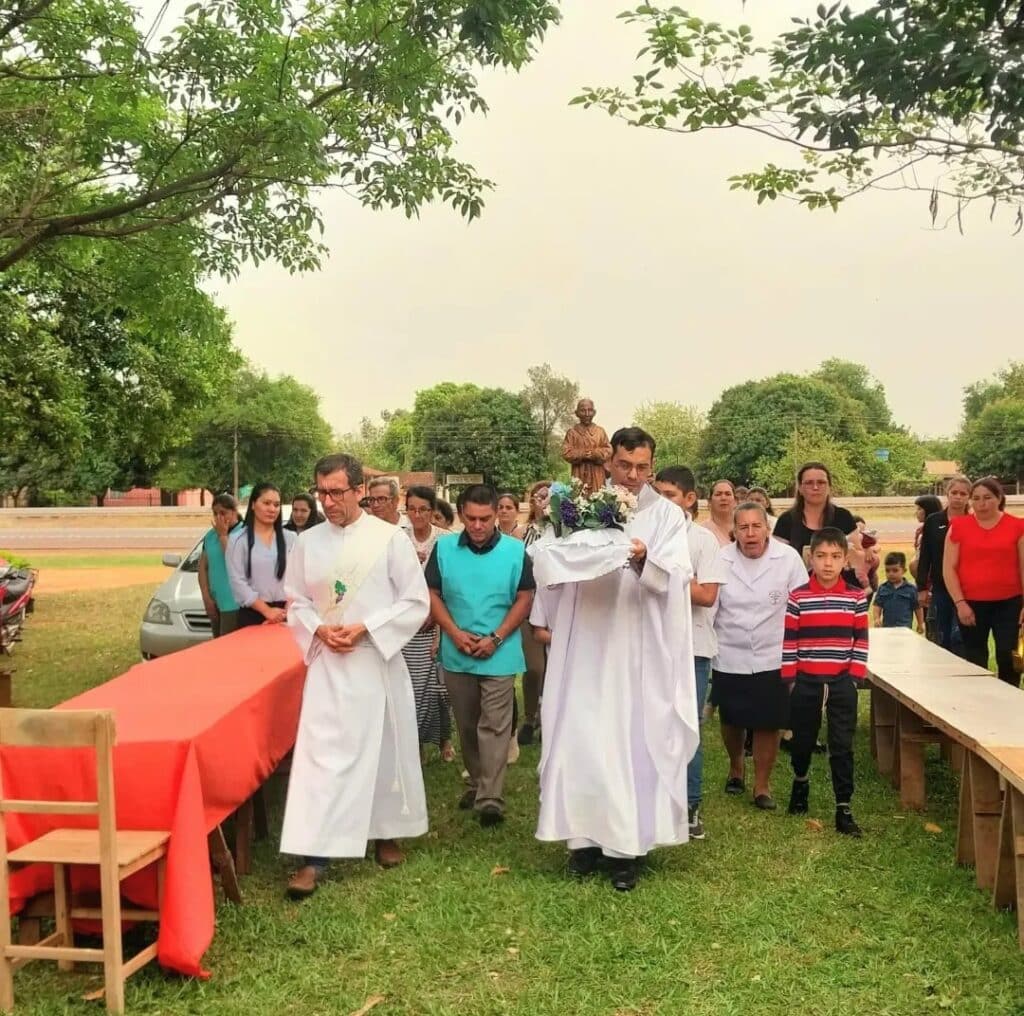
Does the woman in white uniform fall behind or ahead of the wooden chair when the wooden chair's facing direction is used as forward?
ahead

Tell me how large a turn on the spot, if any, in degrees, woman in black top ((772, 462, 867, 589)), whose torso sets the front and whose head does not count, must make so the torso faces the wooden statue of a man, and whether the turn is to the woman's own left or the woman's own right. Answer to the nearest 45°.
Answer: approximately 45° to the woman's own right

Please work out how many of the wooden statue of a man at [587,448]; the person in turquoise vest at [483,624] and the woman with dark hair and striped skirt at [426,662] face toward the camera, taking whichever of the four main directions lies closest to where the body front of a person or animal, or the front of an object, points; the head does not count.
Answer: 3

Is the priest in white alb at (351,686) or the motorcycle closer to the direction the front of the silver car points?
the priest in white alb

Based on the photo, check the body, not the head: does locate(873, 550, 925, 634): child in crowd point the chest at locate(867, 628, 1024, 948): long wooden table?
yes

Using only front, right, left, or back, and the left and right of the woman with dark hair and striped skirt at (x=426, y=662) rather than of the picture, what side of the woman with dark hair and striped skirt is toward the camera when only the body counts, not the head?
front

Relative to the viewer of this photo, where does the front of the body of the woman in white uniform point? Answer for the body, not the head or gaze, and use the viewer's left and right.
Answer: facing the viewer

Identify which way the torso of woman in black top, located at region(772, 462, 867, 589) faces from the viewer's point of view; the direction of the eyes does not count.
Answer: toward the camera

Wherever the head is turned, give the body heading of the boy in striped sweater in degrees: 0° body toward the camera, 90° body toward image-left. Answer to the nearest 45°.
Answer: approximately 0°
